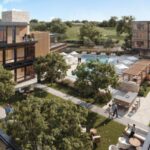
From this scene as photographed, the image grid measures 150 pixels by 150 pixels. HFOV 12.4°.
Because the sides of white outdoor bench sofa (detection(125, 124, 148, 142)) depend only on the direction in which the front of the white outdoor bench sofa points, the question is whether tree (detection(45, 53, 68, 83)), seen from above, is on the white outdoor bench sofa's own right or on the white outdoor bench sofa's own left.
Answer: on the white outdoor bench sofa's own right

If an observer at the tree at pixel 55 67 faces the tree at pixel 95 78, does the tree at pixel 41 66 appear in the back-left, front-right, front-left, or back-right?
back-right

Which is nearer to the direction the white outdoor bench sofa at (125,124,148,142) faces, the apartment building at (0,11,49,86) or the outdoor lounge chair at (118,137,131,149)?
the outdoor lounge chair

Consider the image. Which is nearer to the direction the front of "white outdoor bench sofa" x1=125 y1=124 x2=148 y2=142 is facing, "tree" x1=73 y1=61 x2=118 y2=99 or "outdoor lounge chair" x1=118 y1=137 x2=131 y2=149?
the outdoor lounge chair

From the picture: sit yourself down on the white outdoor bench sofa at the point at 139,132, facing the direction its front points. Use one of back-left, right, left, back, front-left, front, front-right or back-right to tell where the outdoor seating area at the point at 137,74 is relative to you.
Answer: back-right

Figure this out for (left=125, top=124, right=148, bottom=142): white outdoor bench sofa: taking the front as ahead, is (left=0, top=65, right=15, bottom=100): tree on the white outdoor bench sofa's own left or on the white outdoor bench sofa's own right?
on the white outdoor bench sofa's own right

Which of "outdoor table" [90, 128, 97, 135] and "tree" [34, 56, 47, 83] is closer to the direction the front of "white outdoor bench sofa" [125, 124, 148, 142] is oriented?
the outdoor table

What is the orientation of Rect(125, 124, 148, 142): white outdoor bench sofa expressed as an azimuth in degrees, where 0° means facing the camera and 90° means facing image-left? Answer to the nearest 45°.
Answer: approximately 45°
